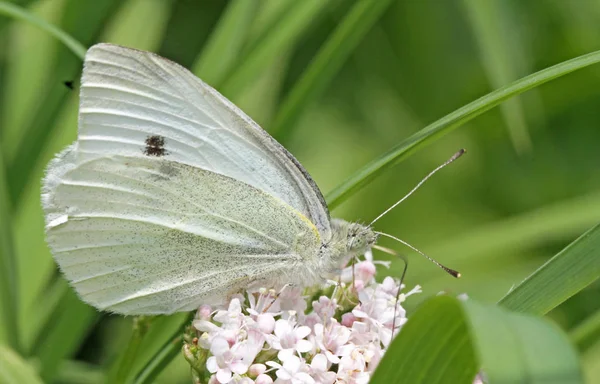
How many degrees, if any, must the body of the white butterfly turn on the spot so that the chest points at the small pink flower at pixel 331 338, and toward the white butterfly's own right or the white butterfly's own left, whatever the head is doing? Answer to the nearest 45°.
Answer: approximately 45° to the white butterfly's own right

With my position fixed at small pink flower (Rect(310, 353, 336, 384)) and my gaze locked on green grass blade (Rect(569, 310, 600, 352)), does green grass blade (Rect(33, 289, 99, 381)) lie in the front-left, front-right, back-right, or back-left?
back-left

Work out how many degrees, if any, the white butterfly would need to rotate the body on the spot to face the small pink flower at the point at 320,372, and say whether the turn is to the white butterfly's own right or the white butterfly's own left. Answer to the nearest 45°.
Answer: approximately 45° to the white butterfly's own right

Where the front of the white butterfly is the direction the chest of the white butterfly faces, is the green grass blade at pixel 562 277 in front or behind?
in front

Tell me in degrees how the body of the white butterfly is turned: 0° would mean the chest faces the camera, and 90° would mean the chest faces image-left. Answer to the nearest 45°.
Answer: approximately 270°
